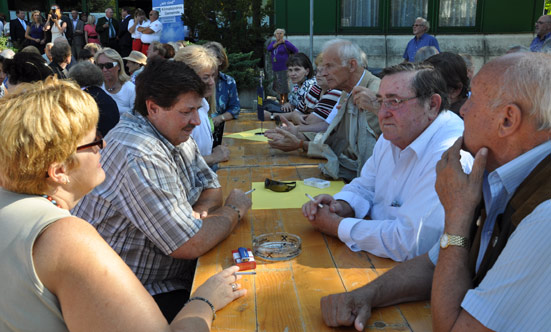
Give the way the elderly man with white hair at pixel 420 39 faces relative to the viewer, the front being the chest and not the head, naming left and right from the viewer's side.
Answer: facing the viewer and to the left of the viewer

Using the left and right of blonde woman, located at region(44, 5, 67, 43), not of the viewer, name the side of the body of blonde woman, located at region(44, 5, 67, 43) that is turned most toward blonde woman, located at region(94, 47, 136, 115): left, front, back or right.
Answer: front

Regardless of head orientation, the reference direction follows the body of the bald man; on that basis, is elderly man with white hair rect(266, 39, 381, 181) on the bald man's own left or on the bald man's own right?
on the bald man's own right

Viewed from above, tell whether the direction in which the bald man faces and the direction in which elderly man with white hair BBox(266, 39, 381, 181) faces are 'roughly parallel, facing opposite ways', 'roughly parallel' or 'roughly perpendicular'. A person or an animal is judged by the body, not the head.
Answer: roughly parallel

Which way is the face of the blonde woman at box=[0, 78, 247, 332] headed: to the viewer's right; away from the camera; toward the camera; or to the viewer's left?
to the viewer's right

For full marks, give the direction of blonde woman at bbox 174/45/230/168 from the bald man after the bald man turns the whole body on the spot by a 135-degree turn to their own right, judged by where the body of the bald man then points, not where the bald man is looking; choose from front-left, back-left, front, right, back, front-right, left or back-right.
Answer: left

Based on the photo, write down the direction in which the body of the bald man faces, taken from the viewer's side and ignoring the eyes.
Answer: to the viewer's left

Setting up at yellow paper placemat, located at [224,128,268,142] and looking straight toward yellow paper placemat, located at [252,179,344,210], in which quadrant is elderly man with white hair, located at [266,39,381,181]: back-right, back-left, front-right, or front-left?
front-left

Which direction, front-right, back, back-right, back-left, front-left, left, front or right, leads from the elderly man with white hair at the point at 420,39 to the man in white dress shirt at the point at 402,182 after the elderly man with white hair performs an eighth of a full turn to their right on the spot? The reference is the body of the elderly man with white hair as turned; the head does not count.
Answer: left

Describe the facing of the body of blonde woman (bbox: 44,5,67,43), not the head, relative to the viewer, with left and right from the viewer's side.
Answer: facing the viewer

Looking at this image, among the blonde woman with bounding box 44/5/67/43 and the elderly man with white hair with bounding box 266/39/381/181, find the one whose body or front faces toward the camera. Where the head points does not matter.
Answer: the blonde woman

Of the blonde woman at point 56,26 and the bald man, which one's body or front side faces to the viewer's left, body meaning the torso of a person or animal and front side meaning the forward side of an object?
the bald man

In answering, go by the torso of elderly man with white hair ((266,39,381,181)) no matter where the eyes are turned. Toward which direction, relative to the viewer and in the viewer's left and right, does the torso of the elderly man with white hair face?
facing to the left of the viewer

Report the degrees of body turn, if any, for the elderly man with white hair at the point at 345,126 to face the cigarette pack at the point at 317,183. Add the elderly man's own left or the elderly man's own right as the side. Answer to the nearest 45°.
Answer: approximately 90° to the elderly man's own left

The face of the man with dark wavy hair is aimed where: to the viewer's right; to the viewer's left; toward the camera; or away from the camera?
to the viewer's right
